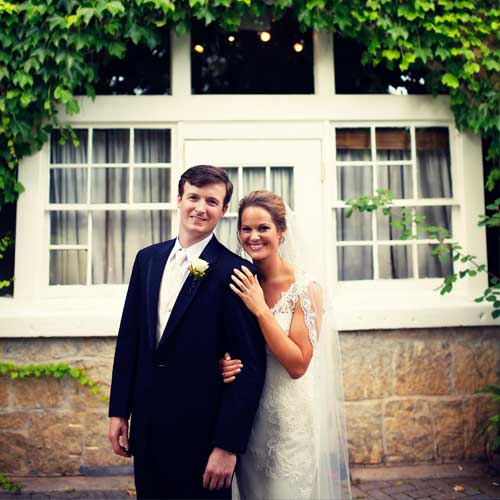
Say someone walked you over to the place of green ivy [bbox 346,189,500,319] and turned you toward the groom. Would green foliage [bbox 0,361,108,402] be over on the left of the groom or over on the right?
right

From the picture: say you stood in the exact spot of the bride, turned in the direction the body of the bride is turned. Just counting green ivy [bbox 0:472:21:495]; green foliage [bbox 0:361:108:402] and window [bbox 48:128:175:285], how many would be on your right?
3

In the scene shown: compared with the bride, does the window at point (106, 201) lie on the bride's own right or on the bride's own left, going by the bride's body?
on the bride's own right

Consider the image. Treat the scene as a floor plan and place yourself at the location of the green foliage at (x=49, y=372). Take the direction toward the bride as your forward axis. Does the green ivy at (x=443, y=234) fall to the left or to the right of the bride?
left

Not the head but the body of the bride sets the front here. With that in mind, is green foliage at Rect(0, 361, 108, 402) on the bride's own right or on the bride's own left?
on the bride's own right

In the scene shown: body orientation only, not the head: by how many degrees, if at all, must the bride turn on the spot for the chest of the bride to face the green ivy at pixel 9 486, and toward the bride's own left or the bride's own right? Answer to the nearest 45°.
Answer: approximately 90° to the bride's own right

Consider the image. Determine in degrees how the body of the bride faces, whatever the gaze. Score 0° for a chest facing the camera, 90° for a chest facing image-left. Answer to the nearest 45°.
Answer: approximately 45°

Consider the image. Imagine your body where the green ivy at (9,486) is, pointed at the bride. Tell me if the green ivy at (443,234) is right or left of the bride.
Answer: left
